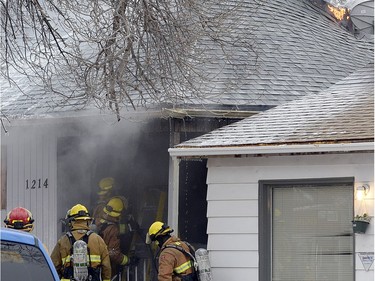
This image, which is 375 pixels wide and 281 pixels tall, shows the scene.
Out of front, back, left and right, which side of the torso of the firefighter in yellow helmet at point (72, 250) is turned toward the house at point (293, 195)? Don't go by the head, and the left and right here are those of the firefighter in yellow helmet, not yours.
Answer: right

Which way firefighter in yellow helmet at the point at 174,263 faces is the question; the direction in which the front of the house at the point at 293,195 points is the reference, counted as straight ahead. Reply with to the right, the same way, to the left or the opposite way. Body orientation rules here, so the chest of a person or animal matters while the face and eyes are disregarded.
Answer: to the right

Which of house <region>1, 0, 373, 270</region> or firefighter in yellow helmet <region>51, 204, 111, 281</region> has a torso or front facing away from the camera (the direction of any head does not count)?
the firefighter in yellow helmet

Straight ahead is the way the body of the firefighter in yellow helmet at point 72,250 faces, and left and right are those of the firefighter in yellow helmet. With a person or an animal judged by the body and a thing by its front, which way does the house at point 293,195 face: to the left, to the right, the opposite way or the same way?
the opposite way

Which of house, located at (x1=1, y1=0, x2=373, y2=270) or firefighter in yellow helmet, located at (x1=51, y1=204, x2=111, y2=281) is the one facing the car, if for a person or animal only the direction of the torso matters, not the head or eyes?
the house

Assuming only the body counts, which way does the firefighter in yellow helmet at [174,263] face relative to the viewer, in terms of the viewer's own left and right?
facing to the left of the viewer

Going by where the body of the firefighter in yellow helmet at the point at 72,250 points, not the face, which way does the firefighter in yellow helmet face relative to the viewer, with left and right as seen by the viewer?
facing away from the viewer
